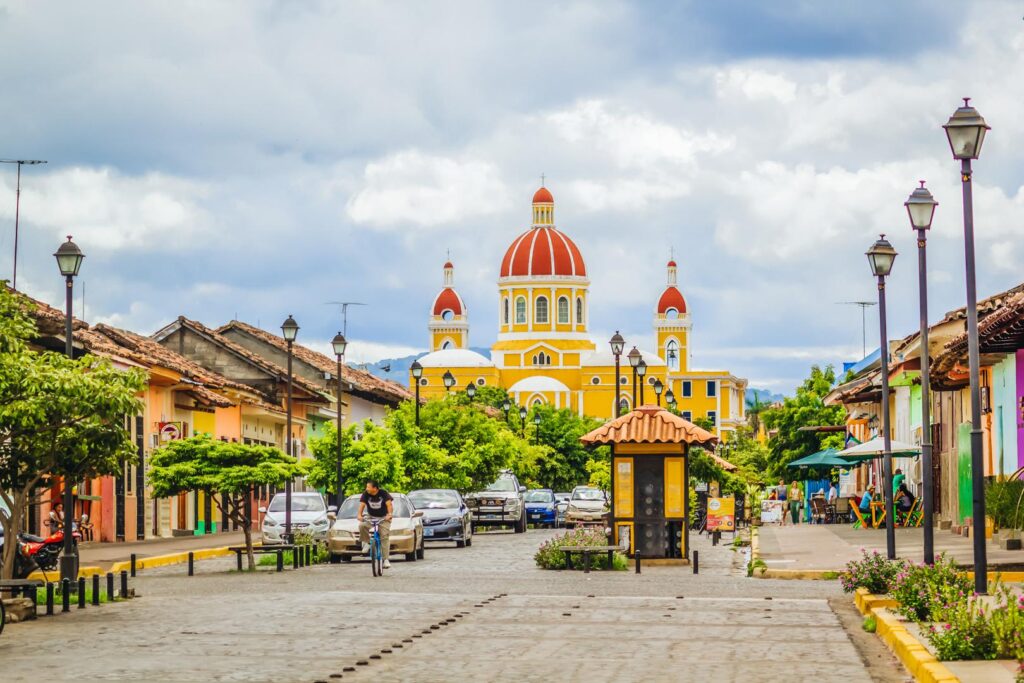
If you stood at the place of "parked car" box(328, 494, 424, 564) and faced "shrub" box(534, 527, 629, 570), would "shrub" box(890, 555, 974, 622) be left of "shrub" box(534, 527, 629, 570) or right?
right

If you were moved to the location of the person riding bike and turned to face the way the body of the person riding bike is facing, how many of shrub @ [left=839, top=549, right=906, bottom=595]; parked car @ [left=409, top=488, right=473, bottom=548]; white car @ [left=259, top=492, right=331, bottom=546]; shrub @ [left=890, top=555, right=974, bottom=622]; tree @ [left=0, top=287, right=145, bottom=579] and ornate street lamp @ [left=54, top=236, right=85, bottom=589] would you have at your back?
2

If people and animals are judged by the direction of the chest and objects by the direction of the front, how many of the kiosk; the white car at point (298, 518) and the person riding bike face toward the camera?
3

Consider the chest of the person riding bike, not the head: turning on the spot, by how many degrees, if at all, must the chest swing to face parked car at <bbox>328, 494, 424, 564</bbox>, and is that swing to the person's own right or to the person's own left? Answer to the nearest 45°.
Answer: approximately 180°

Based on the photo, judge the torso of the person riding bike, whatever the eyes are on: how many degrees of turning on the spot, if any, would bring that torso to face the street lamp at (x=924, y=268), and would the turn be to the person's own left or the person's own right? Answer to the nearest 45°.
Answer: approximately 45° to the person's own left

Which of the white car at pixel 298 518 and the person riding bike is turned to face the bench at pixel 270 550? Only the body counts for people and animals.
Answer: the white car

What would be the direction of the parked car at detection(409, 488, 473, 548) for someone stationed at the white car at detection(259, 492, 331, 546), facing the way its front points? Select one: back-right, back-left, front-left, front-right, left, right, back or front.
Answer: left

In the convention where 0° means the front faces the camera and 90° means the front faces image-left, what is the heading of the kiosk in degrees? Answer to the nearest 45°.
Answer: approximately 0°

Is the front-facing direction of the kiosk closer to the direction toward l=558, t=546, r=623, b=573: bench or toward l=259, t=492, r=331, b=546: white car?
the bench

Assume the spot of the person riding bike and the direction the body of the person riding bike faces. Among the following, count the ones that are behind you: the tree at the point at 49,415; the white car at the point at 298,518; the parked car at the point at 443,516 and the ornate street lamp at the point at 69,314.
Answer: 2

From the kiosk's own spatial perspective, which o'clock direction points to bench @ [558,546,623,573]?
The bench is roughly at 1 o'clock from the kiosk.
